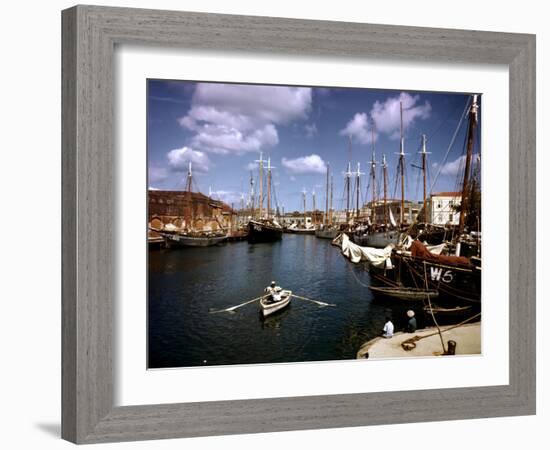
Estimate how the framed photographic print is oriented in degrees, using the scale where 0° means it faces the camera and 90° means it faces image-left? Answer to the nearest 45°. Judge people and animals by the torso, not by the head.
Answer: approximately 315°
